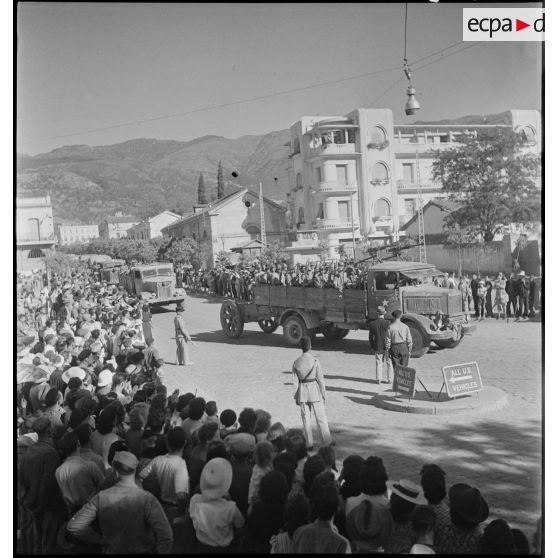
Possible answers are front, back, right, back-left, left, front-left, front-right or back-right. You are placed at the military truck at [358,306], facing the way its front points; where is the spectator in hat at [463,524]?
front-right

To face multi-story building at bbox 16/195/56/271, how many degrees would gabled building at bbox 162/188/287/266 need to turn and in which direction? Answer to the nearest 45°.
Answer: approximately 90° to its right

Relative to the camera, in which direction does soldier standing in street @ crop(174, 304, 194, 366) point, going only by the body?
to the viewer's right

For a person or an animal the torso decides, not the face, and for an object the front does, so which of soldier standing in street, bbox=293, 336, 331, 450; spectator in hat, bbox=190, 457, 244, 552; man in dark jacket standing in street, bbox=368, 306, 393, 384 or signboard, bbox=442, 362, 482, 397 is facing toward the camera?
the signboard

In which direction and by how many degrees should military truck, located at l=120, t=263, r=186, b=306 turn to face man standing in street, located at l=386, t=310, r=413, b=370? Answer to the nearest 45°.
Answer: approximately 45° to its left

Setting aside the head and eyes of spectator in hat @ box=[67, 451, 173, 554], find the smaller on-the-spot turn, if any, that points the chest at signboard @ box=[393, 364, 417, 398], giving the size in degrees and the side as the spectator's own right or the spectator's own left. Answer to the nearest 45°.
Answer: approximately 45° to the spectator's own right

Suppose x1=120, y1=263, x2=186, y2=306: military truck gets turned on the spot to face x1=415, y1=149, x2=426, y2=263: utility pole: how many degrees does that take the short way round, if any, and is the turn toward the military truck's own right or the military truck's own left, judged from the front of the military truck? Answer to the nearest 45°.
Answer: approximately 45° to the military truck's own left

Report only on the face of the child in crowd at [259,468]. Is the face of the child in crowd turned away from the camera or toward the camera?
away from the camera

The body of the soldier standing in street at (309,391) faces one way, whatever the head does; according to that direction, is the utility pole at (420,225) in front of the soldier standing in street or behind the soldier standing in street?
in front

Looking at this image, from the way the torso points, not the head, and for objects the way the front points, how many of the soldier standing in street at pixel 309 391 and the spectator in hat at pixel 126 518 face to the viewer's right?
0

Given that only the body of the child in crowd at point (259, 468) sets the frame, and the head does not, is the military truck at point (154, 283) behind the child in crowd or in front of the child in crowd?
in front

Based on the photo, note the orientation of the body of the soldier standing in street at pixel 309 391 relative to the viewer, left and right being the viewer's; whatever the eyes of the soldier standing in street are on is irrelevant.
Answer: facing away from the viewer
